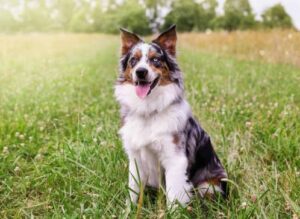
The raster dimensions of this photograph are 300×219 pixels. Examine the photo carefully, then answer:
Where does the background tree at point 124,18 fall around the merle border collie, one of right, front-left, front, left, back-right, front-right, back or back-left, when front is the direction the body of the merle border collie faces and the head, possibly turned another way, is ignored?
back-right

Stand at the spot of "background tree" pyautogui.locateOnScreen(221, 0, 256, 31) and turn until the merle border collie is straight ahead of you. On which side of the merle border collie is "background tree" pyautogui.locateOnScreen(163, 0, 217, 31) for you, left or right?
right

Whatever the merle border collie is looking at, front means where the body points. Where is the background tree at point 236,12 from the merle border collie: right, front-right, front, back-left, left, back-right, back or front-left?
back-right

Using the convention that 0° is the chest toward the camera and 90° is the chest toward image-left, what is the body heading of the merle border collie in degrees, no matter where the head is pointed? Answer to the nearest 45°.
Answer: approximately 45°

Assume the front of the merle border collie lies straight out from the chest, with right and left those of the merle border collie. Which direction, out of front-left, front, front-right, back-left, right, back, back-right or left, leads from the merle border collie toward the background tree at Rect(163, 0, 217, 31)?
back-right
